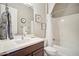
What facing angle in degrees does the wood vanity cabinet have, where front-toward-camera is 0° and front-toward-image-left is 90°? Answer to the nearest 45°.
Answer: approximately 315°
